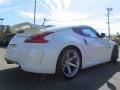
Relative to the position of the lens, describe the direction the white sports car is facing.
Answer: facing away from the viewer and to the right of the viewer
